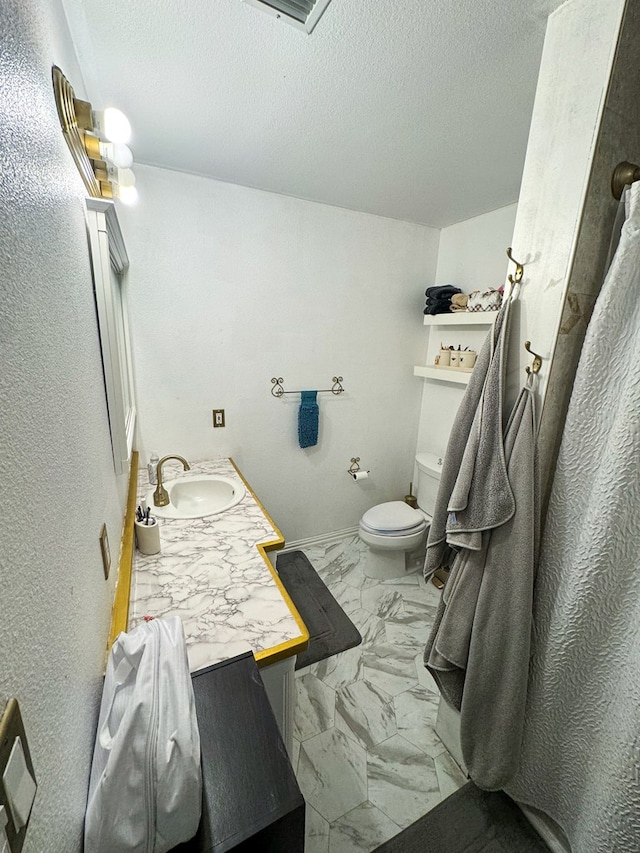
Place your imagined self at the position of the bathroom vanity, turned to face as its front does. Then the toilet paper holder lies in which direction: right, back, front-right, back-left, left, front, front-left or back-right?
front-left

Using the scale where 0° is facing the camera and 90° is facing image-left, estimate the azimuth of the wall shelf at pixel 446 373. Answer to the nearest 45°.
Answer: approximately 45°

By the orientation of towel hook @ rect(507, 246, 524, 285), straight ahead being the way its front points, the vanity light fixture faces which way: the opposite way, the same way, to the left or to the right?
the opposite way

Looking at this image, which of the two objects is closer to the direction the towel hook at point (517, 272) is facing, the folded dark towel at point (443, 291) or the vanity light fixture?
the vanity light fixture

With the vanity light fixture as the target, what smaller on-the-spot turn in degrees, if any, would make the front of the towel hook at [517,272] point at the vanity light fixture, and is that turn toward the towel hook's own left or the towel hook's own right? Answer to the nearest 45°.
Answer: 0° — it already faces it

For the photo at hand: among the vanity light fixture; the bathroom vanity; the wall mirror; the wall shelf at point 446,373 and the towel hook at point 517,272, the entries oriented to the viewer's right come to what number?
3

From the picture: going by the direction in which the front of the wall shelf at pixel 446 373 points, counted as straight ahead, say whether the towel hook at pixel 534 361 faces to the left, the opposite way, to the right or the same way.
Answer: the same way

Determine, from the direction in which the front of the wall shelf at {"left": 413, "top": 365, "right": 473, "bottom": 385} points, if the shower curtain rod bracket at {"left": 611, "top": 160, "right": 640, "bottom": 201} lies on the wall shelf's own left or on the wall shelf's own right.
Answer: on the wall shelf's own left

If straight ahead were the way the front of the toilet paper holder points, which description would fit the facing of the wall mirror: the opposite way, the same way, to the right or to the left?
to the left

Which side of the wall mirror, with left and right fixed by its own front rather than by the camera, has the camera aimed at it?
right

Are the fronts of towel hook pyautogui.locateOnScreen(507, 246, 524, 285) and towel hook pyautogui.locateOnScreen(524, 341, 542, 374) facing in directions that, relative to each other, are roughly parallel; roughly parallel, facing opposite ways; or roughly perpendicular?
roughly parallel

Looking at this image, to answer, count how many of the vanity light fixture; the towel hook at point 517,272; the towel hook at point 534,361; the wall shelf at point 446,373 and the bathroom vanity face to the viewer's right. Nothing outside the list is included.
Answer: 2

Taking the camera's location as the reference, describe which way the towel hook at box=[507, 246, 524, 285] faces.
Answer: facing the viewer and to the left of the viewer

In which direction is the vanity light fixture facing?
to the viewer's right
